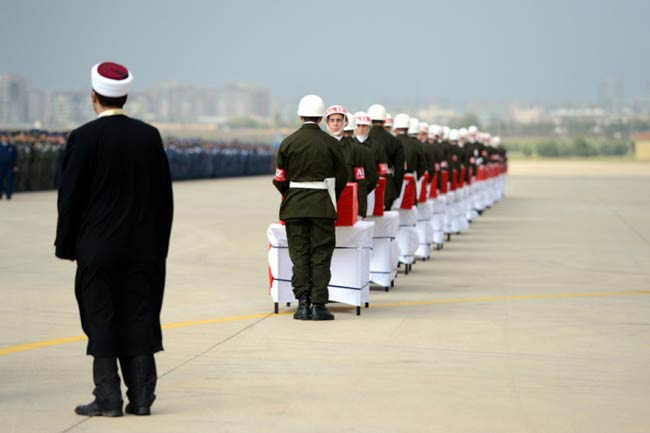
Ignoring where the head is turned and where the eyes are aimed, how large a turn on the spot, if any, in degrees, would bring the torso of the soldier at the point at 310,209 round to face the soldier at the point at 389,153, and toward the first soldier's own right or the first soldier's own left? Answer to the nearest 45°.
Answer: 0° — they already face them

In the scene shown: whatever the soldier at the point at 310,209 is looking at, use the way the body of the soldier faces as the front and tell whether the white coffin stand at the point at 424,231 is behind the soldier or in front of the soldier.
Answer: in front

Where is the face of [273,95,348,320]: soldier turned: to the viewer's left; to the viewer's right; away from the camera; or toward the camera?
away from the camera

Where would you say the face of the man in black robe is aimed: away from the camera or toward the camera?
away from the camera

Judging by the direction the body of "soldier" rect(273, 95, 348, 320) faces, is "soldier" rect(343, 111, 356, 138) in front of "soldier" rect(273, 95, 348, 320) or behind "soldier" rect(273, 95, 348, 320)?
in front

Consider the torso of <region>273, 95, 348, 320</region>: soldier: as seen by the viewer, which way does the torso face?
away from the camera
